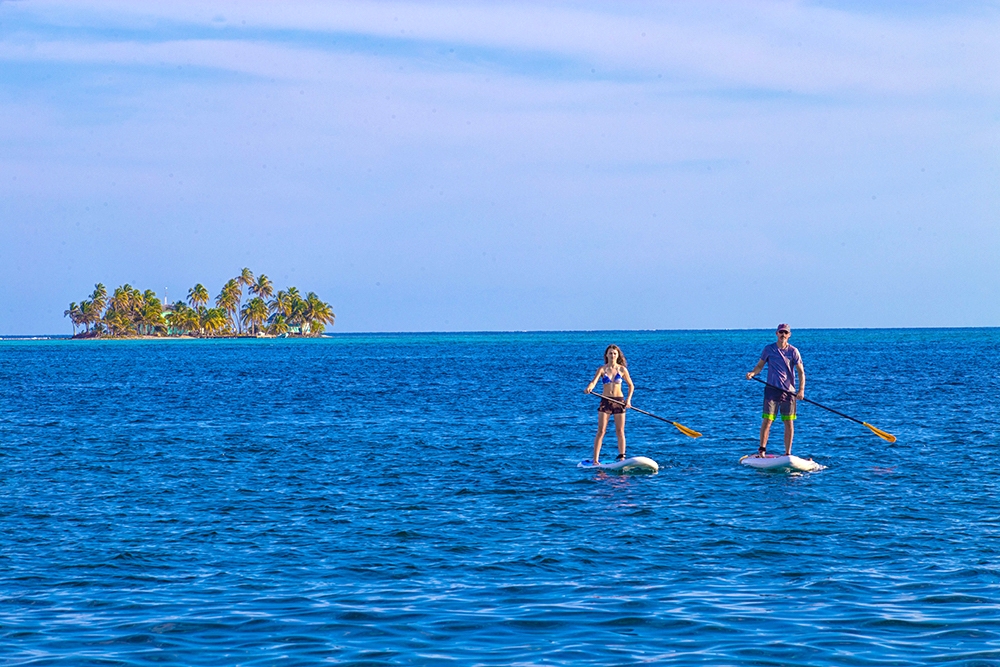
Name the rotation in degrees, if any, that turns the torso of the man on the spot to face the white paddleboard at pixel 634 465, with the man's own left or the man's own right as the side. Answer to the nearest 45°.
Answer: approximately 90° to the man's own right

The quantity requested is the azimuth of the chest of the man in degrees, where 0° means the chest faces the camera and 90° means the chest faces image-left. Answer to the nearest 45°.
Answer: approximately 0°
